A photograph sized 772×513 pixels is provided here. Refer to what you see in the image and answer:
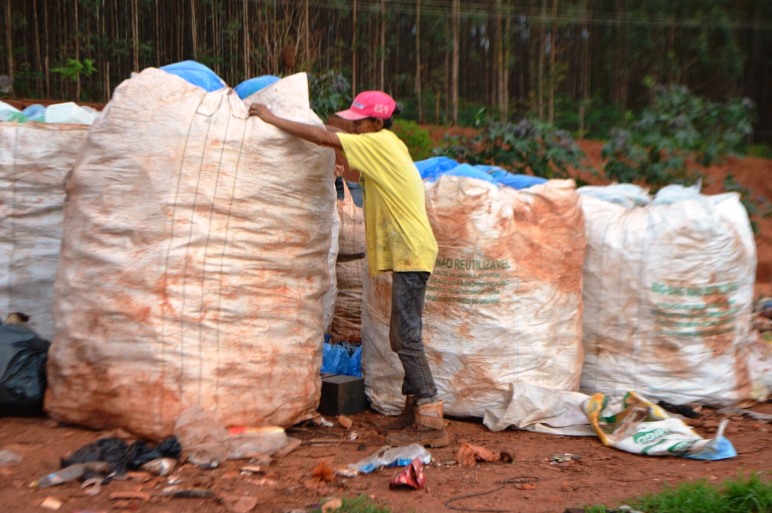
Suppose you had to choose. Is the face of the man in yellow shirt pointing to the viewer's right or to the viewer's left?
to the viewer's left

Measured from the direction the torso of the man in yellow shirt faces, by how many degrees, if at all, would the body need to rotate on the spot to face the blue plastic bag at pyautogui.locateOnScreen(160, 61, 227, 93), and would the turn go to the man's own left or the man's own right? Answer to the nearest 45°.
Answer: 0° — they already face it

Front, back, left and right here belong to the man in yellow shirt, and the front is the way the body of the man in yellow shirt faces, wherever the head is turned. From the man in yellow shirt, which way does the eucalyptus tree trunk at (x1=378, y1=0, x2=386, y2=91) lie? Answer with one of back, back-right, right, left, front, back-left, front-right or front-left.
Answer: right

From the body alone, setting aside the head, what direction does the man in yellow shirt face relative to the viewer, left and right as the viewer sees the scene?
facing to the left of the viewer

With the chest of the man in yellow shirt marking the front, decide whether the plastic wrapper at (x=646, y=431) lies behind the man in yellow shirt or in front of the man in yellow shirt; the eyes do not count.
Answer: behind
